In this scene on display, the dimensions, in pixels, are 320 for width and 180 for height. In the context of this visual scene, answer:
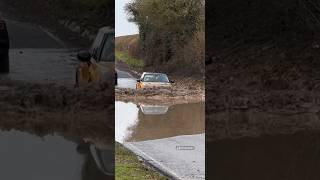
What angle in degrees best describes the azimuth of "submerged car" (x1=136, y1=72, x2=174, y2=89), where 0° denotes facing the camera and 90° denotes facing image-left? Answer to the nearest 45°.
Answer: approximately 0°
